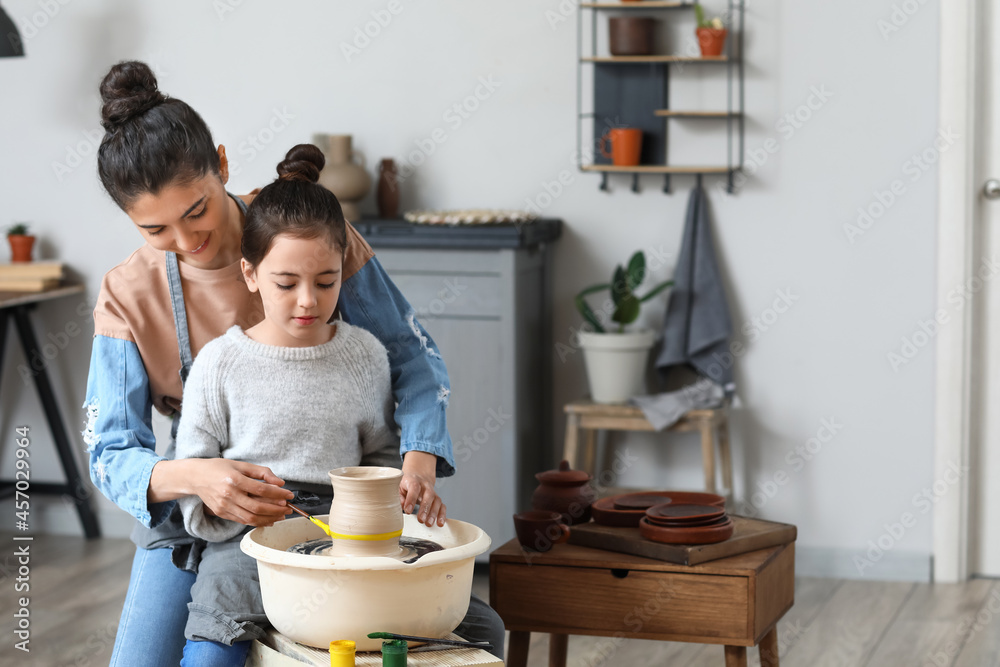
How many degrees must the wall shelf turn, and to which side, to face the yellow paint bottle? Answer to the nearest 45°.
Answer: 0° — it already faces it

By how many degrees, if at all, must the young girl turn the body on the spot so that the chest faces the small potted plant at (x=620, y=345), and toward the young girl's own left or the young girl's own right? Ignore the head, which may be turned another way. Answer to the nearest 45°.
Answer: approximately 135° to the young girl's own left

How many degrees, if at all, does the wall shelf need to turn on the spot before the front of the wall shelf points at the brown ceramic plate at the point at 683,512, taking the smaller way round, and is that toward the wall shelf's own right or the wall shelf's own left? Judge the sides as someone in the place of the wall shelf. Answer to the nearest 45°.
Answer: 0° — it already faces it

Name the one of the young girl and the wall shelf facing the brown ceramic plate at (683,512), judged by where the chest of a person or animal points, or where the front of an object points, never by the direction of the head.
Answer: the wall shelf

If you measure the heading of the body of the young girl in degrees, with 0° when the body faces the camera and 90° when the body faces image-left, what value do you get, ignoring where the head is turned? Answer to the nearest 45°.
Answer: approximately 0°

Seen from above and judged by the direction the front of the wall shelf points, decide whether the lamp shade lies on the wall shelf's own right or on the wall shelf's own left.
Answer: on the wall shelf's own right

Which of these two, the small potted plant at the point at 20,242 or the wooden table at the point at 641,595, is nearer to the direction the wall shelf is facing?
the wooden table

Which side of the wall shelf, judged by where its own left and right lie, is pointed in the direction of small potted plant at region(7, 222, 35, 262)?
right

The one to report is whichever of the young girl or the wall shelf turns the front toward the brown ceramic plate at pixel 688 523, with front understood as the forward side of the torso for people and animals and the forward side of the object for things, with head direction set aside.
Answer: the wall shelf

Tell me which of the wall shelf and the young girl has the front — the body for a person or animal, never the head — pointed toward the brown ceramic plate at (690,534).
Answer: the wall shelf

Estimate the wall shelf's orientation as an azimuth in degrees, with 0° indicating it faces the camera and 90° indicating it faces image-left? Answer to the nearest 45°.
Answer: approximately 0°
